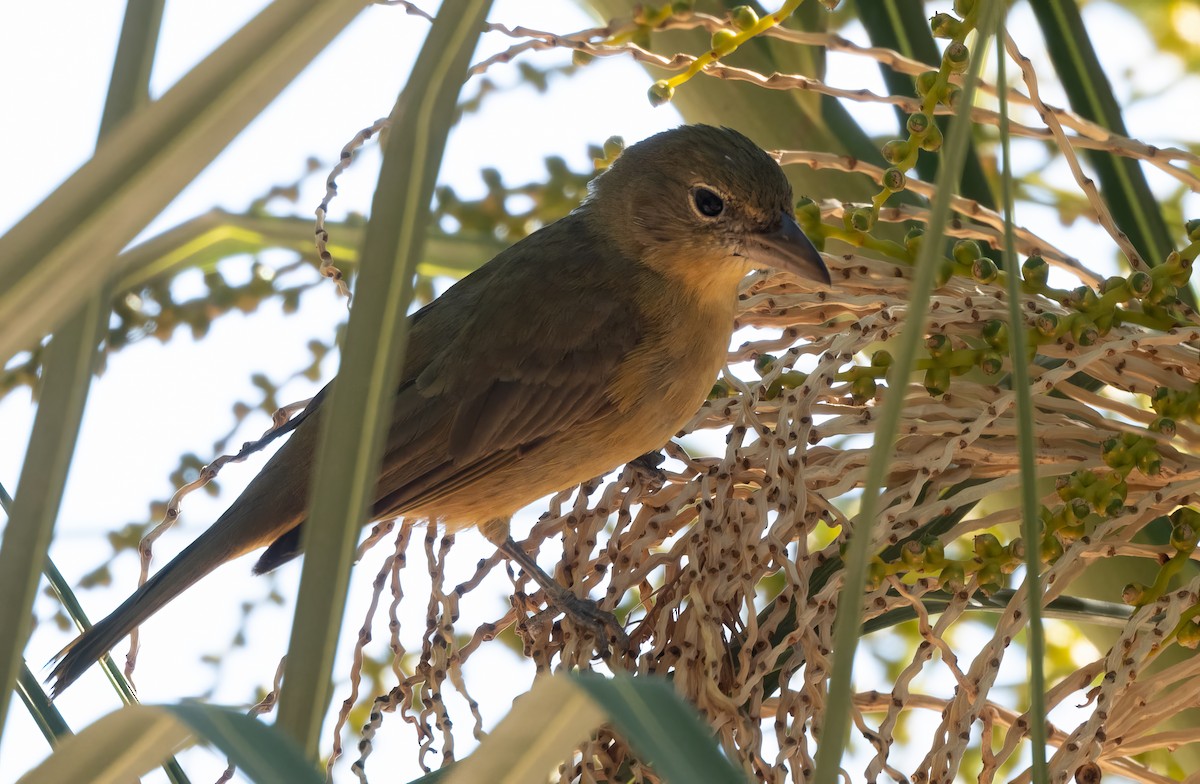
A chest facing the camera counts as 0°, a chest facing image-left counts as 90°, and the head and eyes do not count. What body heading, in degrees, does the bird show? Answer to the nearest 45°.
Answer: approximately 270°
